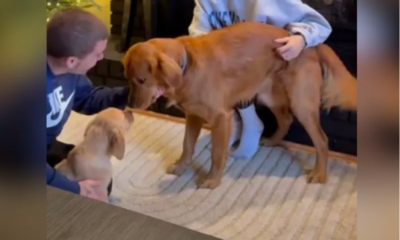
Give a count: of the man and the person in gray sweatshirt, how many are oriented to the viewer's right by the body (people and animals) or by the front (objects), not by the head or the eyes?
1

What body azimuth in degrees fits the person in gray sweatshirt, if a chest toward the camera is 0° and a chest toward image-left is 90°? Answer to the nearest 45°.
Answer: approximately 45°

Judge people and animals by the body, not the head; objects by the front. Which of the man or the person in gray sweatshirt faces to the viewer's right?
the man

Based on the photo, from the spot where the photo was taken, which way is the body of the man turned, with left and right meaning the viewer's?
facing to the right of the viewer
